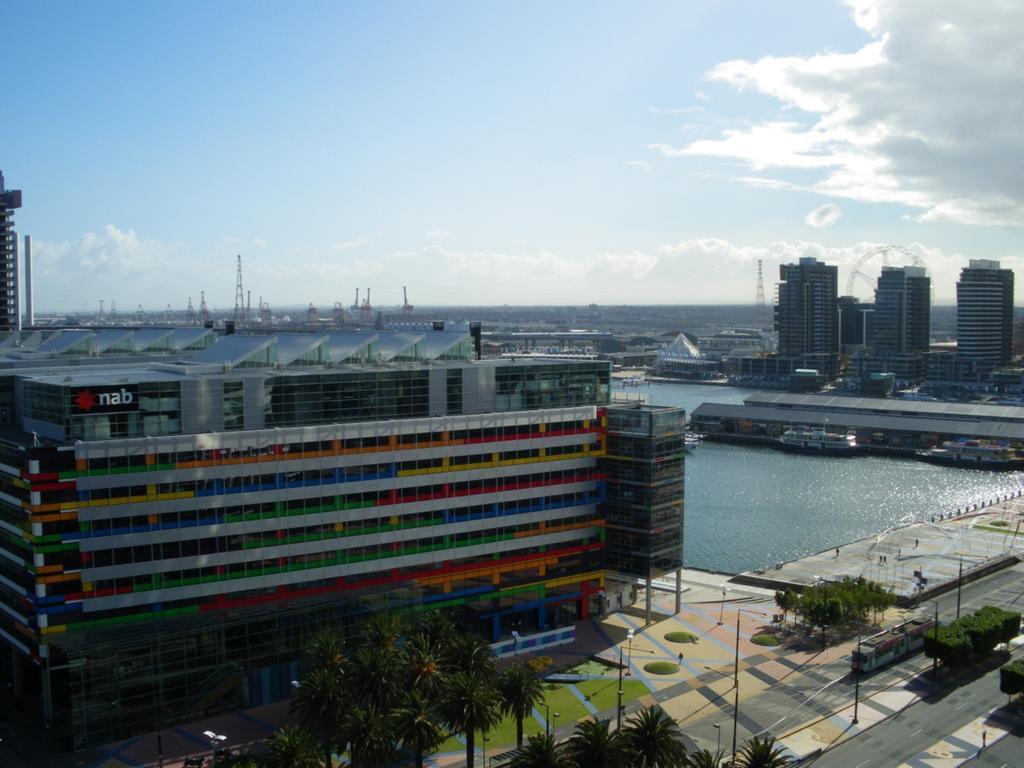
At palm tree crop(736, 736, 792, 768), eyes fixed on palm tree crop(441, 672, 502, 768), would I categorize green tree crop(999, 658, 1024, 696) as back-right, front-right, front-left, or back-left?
back-right

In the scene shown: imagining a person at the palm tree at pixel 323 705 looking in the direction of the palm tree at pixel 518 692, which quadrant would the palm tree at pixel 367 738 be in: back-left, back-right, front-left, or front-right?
front-right

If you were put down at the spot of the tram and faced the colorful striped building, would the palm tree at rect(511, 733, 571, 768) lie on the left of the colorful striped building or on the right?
left

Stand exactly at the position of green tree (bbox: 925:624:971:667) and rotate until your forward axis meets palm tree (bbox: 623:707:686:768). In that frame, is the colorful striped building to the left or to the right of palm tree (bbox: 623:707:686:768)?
right
